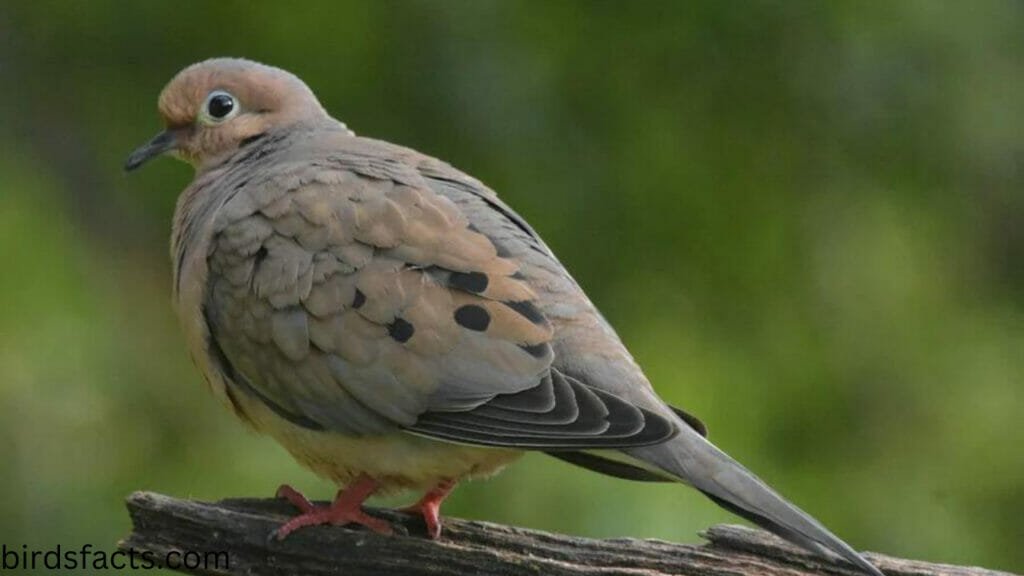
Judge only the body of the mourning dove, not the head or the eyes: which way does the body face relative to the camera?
to the viewer's left
